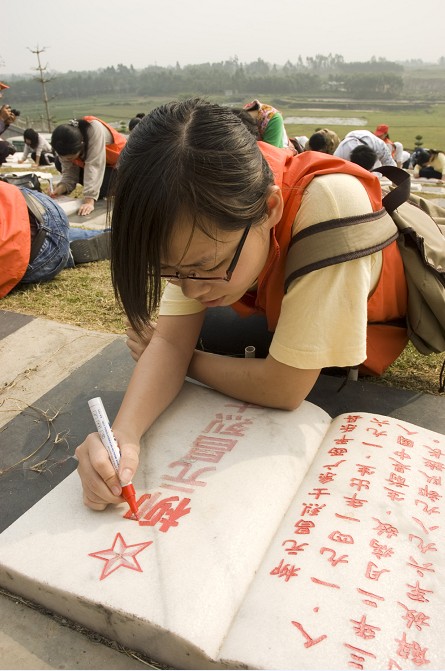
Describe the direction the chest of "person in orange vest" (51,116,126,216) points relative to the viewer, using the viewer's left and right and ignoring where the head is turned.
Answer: facing the viewer and to the left of the viewer

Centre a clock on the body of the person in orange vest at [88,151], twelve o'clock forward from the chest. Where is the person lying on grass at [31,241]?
The person lying on grass is roughly at 11 o'clock from the person in orange vest.

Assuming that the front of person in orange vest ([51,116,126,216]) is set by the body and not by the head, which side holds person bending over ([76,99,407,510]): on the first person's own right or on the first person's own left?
on the first person's own left
